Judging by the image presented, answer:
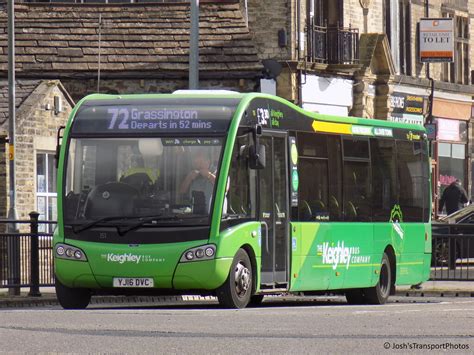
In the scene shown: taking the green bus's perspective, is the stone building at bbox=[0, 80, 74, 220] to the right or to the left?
on its right

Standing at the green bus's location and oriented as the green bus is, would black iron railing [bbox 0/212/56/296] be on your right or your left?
on your right

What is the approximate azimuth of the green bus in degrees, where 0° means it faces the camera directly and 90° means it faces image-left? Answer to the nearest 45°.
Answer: approximately 45°

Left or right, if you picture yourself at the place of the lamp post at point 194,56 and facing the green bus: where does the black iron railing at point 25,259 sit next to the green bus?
right

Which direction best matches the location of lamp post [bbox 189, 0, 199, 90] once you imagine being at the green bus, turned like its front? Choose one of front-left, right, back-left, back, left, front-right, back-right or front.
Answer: back-right
